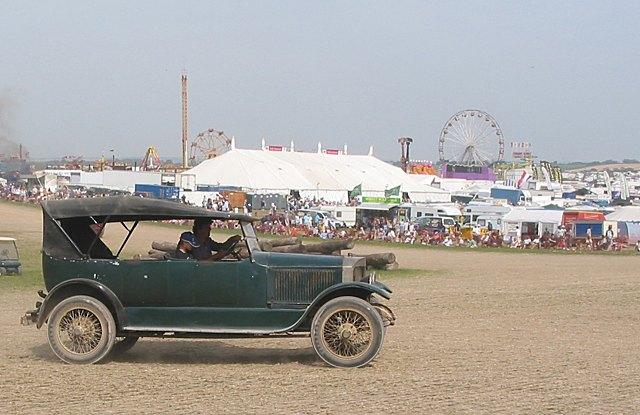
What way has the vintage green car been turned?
to the viewer's right

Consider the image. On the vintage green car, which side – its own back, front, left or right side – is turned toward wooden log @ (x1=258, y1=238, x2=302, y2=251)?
left

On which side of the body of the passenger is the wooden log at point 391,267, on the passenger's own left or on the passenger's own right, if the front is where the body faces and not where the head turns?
on the passenger's own left

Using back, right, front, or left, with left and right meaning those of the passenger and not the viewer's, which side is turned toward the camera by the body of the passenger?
right
